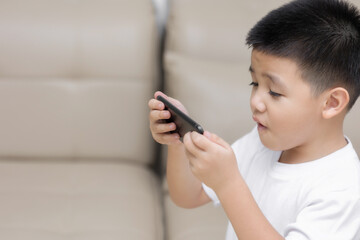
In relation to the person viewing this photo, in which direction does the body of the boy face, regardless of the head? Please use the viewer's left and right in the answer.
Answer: facing the viewer and to the left of the viewer

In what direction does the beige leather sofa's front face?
toward the camera
